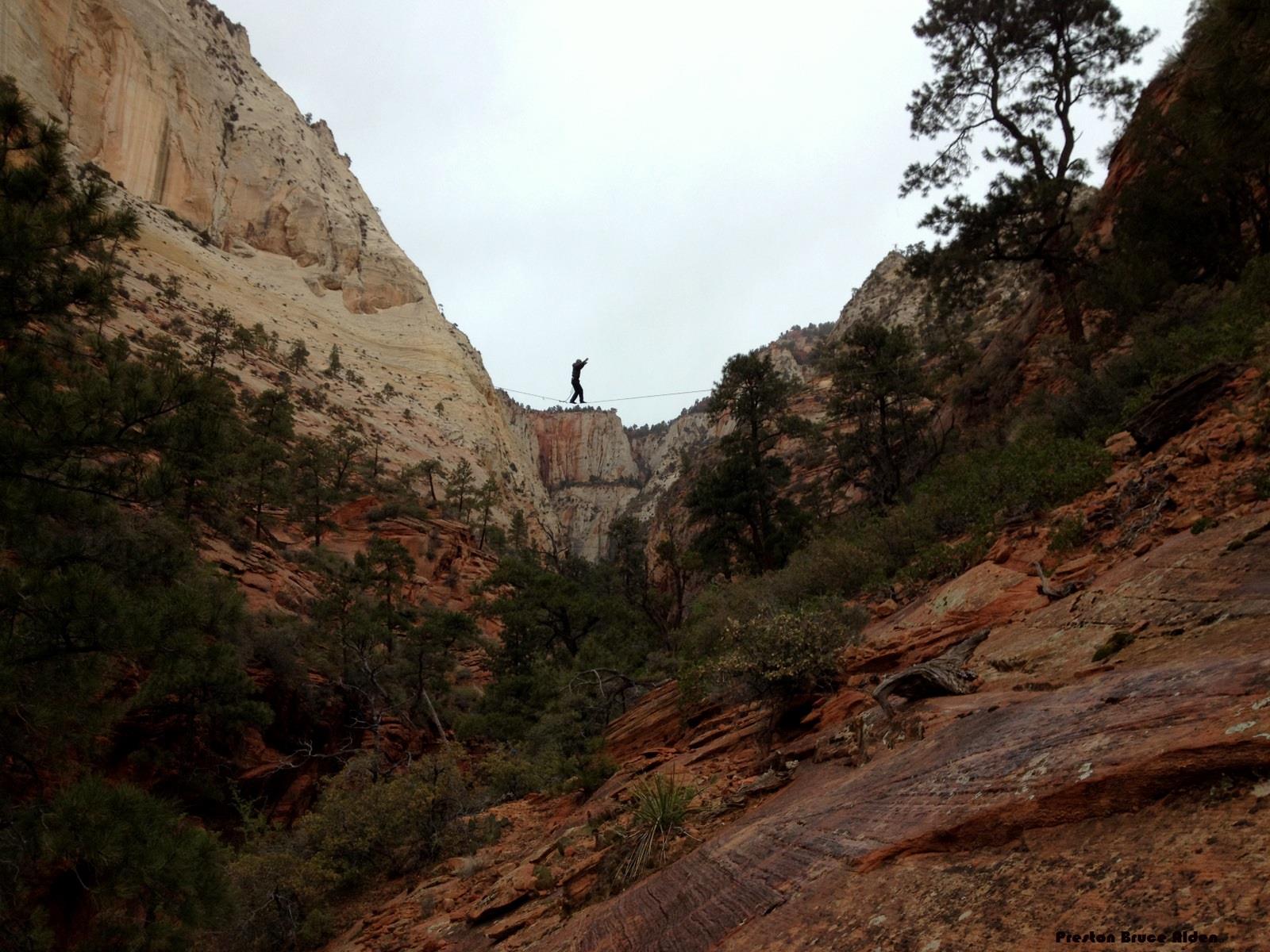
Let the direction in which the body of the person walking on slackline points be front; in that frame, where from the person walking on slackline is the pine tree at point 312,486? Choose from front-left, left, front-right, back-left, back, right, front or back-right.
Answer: back-left

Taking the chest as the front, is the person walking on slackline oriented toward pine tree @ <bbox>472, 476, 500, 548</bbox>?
no

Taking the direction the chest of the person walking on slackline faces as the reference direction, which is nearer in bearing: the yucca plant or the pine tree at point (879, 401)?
the pine tree

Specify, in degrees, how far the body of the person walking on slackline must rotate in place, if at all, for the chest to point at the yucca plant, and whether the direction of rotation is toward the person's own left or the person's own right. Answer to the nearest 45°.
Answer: approximately 90° to the person's own right

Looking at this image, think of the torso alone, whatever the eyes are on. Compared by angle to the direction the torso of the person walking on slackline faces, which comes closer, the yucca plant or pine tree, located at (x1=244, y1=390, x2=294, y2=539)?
the yucca plant

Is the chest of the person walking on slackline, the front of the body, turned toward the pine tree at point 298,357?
no

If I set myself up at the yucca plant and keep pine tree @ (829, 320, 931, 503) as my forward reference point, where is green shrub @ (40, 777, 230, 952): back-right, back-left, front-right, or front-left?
back-left

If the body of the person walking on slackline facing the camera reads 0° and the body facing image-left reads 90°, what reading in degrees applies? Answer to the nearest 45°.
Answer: approximately 270°

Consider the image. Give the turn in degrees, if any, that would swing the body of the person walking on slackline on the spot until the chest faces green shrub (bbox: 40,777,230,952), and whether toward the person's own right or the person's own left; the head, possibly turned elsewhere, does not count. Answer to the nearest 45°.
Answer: approximately 90° to the person's own right

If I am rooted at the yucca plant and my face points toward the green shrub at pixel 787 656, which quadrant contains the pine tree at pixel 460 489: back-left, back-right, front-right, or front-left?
front-left

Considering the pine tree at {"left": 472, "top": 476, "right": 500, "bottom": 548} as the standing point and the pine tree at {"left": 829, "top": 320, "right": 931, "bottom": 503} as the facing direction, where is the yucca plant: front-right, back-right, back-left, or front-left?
front-right

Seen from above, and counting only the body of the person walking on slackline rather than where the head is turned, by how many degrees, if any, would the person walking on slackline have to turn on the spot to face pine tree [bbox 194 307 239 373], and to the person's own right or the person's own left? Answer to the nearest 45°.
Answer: approximately 135° to the person's own left
